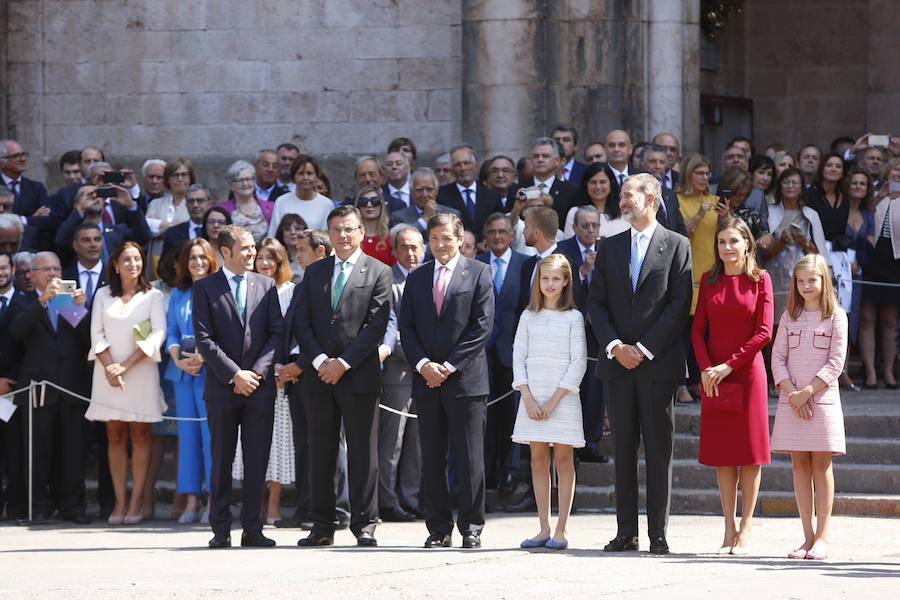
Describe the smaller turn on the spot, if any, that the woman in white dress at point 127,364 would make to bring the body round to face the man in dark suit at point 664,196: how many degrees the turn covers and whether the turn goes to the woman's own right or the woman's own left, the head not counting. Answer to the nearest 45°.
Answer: approximately 90° to the woman's own left

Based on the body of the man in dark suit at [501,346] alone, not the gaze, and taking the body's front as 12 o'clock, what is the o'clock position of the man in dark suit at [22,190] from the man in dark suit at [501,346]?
the man in dark suit at [22,190] is roughly at 4 o'clock from the man in dark suit at [501,346].

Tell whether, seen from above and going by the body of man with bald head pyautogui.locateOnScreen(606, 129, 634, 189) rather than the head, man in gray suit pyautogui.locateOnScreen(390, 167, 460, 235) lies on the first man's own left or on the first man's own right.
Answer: on the first man's own right

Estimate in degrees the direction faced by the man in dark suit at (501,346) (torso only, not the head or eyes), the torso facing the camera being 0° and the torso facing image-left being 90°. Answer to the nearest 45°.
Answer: approximately 0°

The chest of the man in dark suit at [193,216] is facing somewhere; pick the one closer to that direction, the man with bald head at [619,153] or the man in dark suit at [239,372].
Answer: the man in dark suit

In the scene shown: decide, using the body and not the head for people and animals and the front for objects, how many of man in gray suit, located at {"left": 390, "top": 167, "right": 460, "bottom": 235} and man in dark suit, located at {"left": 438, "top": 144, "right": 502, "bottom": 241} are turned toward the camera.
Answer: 2

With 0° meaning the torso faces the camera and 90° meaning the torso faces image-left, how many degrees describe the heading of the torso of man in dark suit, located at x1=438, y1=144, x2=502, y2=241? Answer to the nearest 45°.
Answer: approximately 0°
